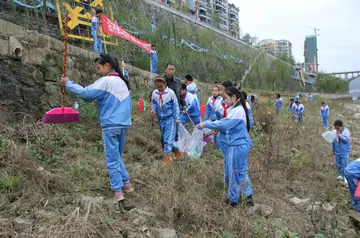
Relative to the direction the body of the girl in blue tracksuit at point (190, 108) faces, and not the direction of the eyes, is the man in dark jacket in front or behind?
in front

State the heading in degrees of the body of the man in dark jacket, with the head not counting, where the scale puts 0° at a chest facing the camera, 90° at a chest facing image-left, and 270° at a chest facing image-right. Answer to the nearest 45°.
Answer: approximately 0°

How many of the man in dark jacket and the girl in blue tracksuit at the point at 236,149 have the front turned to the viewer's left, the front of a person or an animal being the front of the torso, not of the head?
1

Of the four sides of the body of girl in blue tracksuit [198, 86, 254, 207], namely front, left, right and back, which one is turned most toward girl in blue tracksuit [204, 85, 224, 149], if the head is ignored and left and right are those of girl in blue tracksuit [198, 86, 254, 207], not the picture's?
right

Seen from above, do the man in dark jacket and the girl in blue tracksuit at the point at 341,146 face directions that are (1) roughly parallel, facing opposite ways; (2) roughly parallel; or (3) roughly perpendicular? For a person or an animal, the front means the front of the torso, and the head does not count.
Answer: roughly perpendicular

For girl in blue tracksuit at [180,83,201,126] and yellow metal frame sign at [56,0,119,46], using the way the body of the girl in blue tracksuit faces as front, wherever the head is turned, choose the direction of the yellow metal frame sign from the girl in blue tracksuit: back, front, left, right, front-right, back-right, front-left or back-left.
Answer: right

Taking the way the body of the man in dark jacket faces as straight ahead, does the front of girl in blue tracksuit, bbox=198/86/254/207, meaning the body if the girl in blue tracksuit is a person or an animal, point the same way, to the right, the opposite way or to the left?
to the right

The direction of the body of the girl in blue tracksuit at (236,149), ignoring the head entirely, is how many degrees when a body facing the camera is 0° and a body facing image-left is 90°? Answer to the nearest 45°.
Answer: approximately 90°
